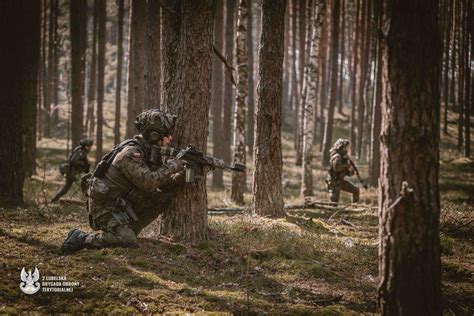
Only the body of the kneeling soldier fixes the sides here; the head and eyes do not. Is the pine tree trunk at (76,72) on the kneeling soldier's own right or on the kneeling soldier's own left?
on the kneeling soldier's own left

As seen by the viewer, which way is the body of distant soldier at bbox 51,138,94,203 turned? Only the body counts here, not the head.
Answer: to the viewer's right

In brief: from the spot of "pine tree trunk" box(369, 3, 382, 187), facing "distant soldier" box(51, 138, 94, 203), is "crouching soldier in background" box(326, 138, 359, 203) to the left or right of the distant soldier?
left

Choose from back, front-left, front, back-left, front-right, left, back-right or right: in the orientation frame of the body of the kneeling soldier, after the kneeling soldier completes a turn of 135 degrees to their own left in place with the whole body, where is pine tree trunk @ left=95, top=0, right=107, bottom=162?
front-right

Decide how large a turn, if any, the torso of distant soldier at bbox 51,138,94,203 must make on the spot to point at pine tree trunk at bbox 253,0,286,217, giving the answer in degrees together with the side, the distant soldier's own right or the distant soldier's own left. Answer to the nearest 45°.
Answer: approximately 45° to the distant soldier's own right

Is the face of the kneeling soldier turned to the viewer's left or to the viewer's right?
to the viewer's right

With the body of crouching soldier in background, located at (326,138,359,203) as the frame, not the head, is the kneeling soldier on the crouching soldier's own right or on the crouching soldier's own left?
on the crouching soldier's own right

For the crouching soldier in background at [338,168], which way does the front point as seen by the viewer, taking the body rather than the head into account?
to the viewer's right

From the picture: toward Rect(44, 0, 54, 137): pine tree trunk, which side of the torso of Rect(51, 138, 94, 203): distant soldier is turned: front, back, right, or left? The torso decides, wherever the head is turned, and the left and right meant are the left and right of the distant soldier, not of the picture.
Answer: left

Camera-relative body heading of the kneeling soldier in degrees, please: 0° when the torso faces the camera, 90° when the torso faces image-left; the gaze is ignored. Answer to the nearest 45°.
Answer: approximately 270°
